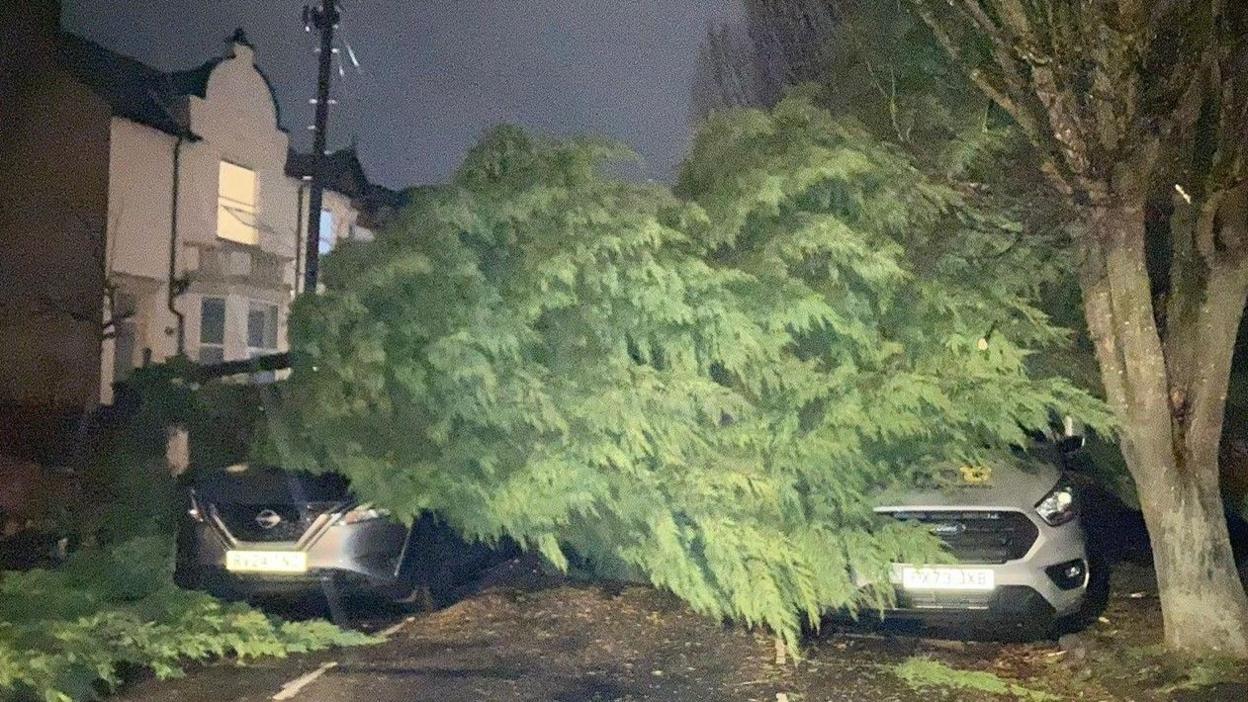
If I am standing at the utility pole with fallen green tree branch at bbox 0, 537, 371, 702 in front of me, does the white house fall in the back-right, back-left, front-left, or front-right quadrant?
back-right

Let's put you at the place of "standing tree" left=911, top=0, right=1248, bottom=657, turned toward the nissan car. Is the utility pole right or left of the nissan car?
right

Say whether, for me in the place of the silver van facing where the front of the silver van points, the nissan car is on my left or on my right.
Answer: on my right

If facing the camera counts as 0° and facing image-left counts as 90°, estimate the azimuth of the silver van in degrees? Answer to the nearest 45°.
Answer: approximately 0°

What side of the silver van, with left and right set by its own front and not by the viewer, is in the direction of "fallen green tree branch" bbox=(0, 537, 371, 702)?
right

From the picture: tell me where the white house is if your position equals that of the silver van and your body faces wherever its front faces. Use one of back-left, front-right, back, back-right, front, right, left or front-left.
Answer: back-right

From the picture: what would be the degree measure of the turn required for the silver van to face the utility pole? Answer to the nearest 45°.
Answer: approximately 135° to its right

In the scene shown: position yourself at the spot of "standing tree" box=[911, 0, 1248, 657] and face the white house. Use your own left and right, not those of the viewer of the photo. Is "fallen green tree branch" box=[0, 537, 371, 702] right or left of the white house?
left
